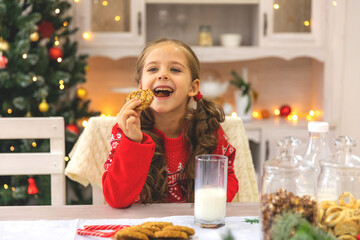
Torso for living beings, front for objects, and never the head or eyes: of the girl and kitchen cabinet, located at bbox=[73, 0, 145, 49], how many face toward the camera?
2

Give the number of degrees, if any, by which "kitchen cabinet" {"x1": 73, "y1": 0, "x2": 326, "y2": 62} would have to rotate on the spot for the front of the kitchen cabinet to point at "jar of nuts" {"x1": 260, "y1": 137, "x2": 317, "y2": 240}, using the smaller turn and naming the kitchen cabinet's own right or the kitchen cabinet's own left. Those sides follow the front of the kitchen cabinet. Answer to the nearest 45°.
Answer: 0° — it already faces it

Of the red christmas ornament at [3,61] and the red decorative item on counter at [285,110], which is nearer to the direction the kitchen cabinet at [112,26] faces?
the red christmas ornament

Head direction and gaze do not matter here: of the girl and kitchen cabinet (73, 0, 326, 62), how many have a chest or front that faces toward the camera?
2

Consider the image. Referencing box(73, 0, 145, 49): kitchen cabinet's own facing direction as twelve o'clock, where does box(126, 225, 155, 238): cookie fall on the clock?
The cookie is roughly at 12 o'clock from the kitchen cabinet.

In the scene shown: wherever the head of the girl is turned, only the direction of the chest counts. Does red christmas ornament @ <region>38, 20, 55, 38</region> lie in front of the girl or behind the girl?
behind
